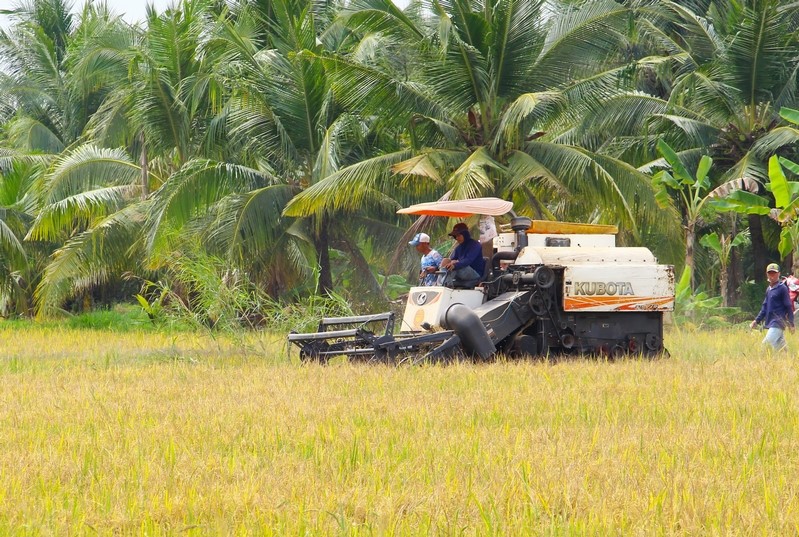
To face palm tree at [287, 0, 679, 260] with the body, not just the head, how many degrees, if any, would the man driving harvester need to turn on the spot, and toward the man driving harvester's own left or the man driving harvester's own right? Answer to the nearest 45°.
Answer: approximately 90° to the man driving harvester's own right

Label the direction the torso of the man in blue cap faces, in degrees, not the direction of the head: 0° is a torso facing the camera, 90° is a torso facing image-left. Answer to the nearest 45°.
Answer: approximately 90°

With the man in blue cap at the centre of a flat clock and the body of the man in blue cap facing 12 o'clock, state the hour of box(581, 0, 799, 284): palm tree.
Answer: The palm tree is roughly at 4 o'clock from the man in blue cap.

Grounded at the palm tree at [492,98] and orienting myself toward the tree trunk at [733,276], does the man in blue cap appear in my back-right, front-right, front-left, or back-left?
back-right

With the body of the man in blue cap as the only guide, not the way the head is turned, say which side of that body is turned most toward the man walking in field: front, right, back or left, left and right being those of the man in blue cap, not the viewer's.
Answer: back

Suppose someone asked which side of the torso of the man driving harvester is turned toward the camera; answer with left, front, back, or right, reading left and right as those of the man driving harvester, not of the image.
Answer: left

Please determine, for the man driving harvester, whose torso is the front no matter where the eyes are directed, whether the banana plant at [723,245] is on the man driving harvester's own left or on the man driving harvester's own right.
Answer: on the man driving harvester's own right

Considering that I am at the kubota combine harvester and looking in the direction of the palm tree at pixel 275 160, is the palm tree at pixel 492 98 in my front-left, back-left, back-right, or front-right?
front-right

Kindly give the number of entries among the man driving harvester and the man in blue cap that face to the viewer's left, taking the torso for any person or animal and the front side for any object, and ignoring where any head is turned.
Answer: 2

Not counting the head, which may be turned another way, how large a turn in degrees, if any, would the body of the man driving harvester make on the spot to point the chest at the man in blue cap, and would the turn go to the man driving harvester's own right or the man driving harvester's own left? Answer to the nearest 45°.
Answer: approximately 45° to the man driving harvester's own right
